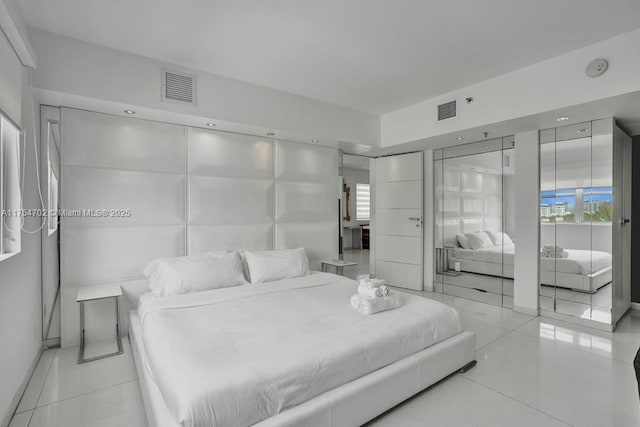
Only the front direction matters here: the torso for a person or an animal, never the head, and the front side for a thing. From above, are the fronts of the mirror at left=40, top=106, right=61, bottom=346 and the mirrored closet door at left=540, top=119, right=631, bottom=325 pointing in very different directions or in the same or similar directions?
very different directions

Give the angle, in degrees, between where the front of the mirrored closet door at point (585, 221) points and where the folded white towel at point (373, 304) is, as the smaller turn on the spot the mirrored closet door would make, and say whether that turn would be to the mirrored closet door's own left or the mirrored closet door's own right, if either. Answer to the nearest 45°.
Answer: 0° — it already faces it

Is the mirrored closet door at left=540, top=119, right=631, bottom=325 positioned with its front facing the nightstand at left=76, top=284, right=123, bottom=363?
yes

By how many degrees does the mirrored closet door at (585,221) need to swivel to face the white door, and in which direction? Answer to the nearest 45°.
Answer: approximately 45° to its right

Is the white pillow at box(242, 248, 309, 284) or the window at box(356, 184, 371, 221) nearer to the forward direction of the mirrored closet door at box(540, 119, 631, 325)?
the white pillow

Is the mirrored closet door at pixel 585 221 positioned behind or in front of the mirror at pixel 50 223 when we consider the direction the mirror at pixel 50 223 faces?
in front

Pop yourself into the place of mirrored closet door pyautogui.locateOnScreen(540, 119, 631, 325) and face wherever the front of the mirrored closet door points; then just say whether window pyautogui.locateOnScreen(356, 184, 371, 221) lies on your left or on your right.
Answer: on your right

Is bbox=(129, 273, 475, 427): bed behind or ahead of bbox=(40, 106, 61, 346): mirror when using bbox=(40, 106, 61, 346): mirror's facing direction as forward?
ahead

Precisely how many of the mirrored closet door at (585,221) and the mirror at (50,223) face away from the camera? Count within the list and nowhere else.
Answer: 0

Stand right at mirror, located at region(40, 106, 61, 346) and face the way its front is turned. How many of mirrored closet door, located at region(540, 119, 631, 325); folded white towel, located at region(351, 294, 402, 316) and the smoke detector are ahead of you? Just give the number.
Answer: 3

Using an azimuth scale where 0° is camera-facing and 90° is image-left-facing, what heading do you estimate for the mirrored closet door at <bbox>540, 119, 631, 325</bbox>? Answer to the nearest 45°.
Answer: approximately 45°

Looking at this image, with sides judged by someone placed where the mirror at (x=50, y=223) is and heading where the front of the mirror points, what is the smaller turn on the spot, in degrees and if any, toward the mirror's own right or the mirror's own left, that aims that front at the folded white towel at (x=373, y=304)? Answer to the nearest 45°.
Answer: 0° — it already faces it
